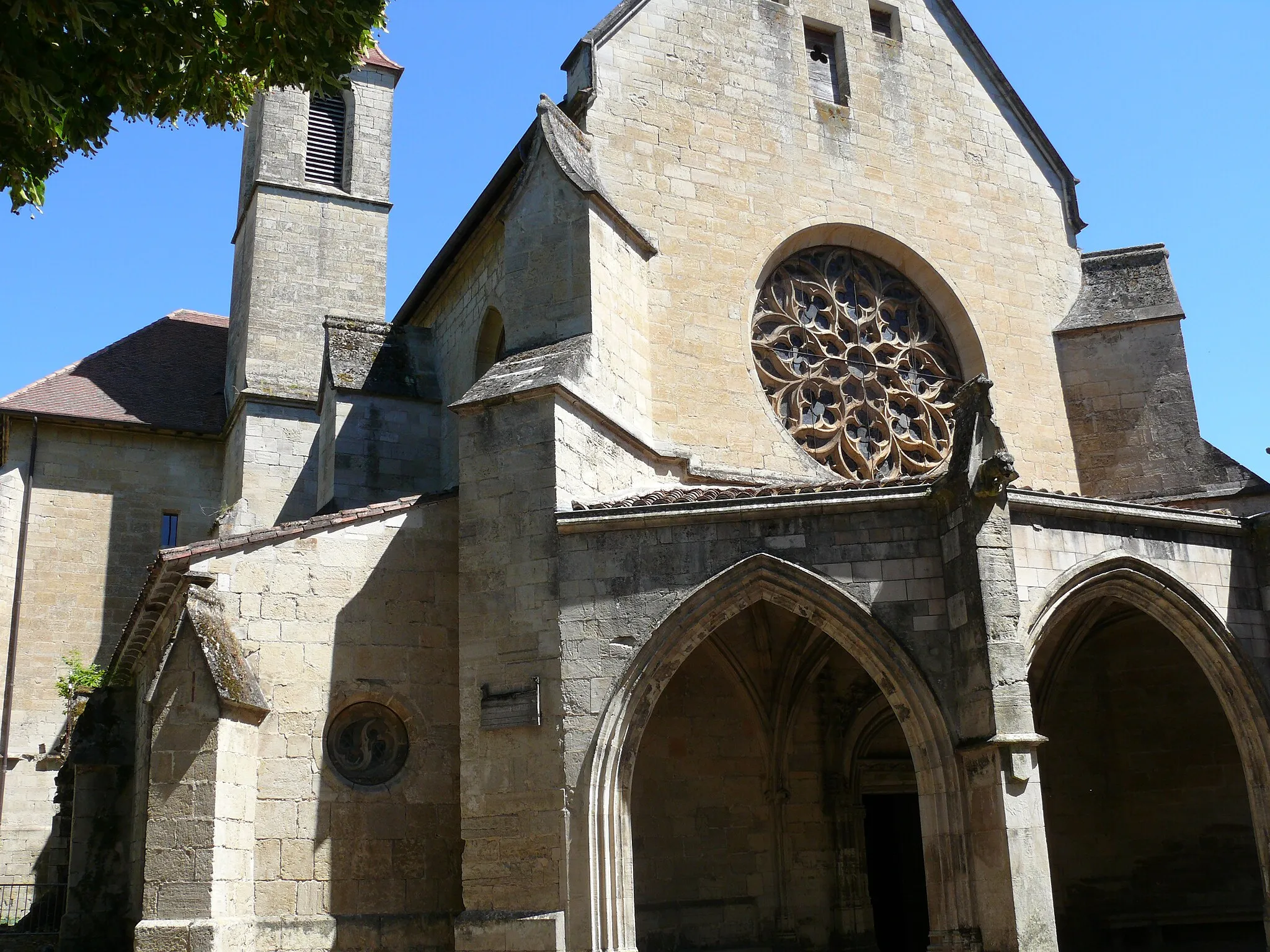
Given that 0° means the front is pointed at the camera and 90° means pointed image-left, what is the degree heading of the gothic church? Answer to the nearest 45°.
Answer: approximately 315°

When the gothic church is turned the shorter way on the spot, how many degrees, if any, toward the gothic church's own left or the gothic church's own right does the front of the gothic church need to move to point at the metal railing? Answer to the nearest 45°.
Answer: approximately 135° to the gothic church's own right

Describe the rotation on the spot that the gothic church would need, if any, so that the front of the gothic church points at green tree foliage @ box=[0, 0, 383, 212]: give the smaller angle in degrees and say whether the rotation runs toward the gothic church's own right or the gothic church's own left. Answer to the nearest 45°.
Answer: approximately 90° to the gothic church's own right
